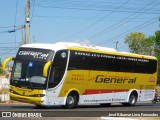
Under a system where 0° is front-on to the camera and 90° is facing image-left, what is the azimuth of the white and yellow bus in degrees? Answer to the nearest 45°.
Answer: approximately 45°
